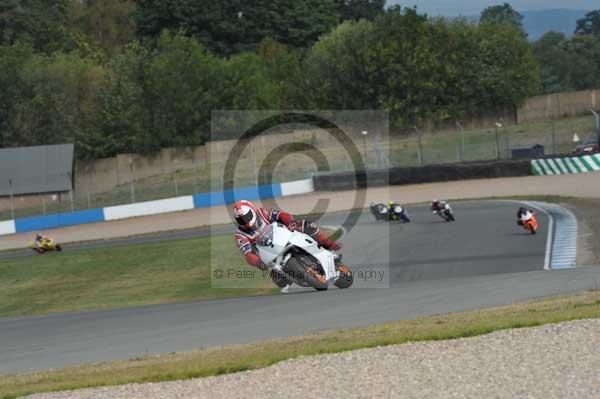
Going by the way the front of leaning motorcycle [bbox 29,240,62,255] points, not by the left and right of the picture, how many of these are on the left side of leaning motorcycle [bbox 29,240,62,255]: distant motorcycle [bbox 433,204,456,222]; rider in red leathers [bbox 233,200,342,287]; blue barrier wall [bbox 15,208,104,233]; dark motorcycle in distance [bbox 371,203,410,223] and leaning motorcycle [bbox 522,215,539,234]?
1

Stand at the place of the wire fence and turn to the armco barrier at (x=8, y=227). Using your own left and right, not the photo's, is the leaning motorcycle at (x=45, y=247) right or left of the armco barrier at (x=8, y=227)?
left
